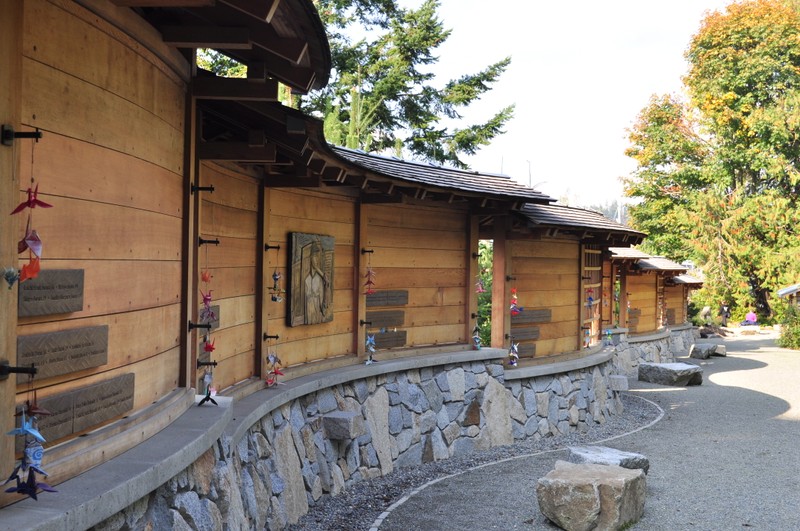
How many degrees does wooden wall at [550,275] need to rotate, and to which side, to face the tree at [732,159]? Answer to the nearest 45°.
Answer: approximately 135° to its left

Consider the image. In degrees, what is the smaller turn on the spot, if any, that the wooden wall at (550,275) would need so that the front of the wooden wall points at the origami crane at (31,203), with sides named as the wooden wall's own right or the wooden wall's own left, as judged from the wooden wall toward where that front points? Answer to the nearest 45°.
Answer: approximately 45° to the wooden wall's own right

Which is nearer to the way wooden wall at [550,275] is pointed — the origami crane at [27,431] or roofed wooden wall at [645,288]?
the origami crane

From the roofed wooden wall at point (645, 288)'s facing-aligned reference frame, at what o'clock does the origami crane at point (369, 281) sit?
The origami crane is roughly at 2 o'clock from the roofed wooden wall.

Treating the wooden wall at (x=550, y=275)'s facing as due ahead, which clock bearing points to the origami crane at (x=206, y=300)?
The origami crane is roughly at 2 o'clock from the wooden wall.

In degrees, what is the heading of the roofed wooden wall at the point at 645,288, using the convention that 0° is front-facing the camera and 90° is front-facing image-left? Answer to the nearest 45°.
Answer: approximately 315°

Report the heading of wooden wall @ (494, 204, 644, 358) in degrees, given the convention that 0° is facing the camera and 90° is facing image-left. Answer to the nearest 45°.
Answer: approximately 315°

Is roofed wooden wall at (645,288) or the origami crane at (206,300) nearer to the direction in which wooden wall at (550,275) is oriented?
the origami crane

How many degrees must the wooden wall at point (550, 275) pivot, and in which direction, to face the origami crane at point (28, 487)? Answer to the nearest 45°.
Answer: approximately 45° to its right

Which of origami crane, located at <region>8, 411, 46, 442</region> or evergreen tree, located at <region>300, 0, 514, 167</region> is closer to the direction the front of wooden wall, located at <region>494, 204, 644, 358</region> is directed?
the origami crane
